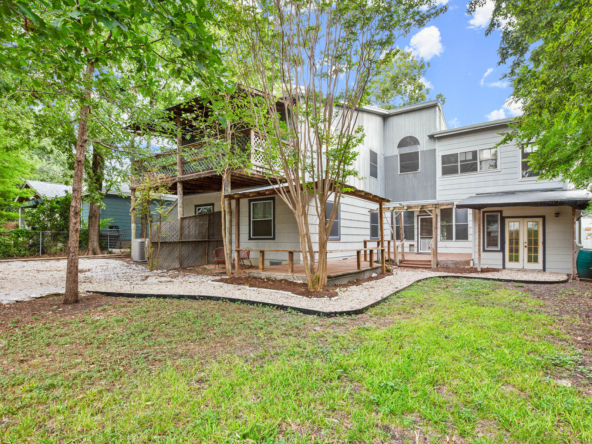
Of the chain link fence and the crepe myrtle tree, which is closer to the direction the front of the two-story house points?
the crepe myrtle tree

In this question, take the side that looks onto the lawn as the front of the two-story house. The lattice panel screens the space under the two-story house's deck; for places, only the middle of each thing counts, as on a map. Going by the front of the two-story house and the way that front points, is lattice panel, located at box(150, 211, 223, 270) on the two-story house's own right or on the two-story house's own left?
on the two-story house's own right

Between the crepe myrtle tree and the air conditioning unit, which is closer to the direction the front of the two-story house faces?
the crepe myrtle tree

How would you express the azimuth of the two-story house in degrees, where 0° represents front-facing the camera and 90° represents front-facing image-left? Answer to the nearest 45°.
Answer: approximately 0°

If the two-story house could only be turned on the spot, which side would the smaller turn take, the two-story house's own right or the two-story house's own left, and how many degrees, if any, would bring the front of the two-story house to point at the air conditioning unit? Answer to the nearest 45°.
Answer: approximately 90° to the two-story house's own right

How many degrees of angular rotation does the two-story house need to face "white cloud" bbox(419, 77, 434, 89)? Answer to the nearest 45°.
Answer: approximately 180°
